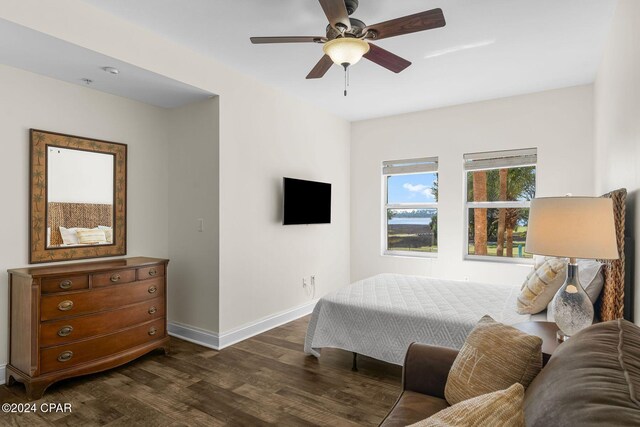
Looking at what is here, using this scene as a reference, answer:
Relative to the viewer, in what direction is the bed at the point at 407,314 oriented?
to the viewer's left

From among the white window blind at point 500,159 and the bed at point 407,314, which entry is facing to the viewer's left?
the bed

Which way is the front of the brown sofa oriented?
to the viewer's left

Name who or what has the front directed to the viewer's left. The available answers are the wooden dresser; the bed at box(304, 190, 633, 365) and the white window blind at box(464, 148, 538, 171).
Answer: the bed

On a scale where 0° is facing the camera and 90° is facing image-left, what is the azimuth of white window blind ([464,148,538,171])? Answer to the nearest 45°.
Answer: approximately 0°

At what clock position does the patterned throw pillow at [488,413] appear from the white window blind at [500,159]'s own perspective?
The patterned throw pillow is roughly at 12 o'clock from the white window blind.

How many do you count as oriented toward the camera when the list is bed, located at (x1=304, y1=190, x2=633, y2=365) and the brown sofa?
0

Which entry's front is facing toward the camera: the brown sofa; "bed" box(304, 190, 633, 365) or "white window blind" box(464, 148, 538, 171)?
the white window blind

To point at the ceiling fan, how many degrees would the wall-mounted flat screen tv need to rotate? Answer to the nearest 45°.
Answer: approximately 45° to its right

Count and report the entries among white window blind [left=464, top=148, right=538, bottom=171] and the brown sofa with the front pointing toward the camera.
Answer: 1

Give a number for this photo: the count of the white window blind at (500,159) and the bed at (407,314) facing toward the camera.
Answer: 1

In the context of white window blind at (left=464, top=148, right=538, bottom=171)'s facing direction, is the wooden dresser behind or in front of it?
in front

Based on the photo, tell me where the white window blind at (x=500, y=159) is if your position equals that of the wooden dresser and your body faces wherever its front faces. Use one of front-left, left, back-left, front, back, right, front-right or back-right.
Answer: front-left

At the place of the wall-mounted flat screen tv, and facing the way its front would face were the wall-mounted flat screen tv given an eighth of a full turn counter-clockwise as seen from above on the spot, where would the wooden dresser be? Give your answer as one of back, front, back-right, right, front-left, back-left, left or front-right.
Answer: back-right

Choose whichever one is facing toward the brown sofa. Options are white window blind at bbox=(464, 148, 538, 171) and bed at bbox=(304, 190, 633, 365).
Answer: the white window blind

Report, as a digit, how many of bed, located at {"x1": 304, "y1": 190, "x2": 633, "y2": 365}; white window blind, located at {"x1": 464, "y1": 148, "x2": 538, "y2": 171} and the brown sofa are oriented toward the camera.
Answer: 1

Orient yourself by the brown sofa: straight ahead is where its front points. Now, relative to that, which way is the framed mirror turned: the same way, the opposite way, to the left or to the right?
the opposite way

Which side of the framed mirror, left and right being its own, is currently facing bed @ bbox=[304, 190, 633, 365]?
front

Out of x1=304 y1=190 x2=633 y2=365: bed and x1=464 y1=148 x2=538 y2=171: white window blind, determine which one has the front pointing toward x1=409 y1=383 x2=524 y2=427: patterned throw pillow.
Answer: the white window blind
